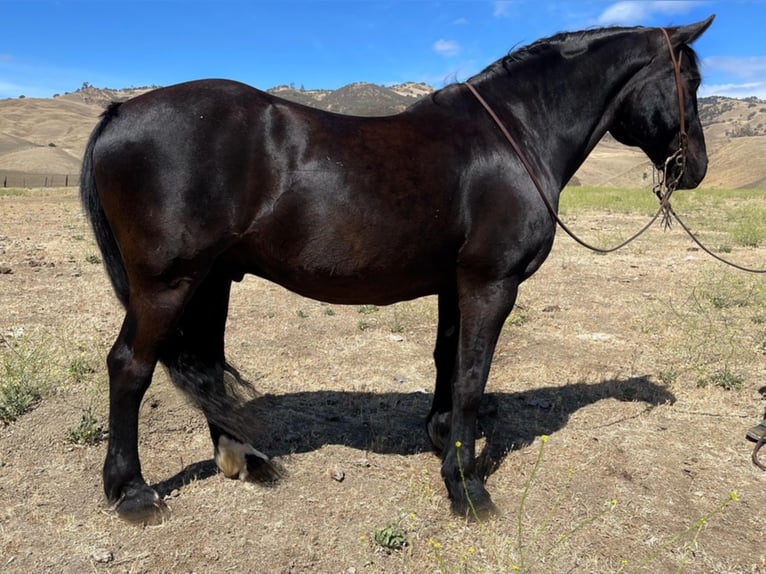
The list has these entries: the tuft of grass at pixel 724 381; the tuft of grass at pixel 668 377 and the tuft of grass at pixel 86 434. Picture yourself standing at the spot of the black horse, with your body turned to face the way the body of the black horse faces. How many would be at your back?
1

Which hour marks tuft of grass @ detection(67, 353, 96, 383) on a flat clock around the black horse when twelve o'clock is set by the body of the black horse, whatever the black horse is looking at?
The tuft of grass is roughly at 7 o'clock from the black horse.

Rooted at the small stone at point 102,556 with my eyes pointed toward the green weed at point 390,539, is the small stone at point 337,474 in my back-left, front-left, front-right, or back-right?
front-left

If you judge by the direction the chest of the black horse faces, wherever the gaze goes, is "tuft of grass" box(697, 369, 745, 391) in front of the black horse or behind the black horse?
in front

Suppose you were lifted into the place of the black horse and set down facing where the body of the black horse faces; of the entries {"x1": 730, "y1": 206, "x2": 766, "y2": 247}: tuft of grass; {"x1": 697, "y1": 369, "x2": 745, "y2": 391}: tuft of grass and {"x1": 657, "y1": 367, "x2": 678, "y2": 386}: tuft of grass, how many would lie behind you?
0

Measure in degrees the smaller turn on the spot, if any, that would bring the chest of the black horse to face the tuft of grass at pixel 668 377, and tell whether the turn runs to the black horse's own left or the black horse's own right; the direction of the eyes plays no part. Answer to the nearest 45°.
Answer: approximately 45° to the black horse's own left

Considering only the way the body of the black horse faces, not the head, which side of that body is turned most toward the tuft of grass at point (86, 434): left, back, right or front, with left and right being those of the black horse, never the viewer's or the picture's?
back

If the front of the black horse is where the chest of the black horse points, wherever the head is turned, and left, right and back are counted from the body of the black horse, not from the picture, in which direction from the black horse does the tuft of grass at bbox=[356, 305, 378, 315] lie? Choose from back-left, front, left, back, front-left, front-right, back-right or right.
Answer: left

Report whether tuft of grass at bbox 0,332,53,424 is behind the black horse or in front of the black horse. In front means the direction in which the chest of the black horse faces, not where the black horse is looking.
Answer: behind

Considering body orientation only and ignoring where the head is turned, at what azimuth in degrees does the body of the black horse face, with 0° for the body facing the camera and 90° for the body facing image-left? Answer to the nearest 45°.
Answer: approximately 270°
